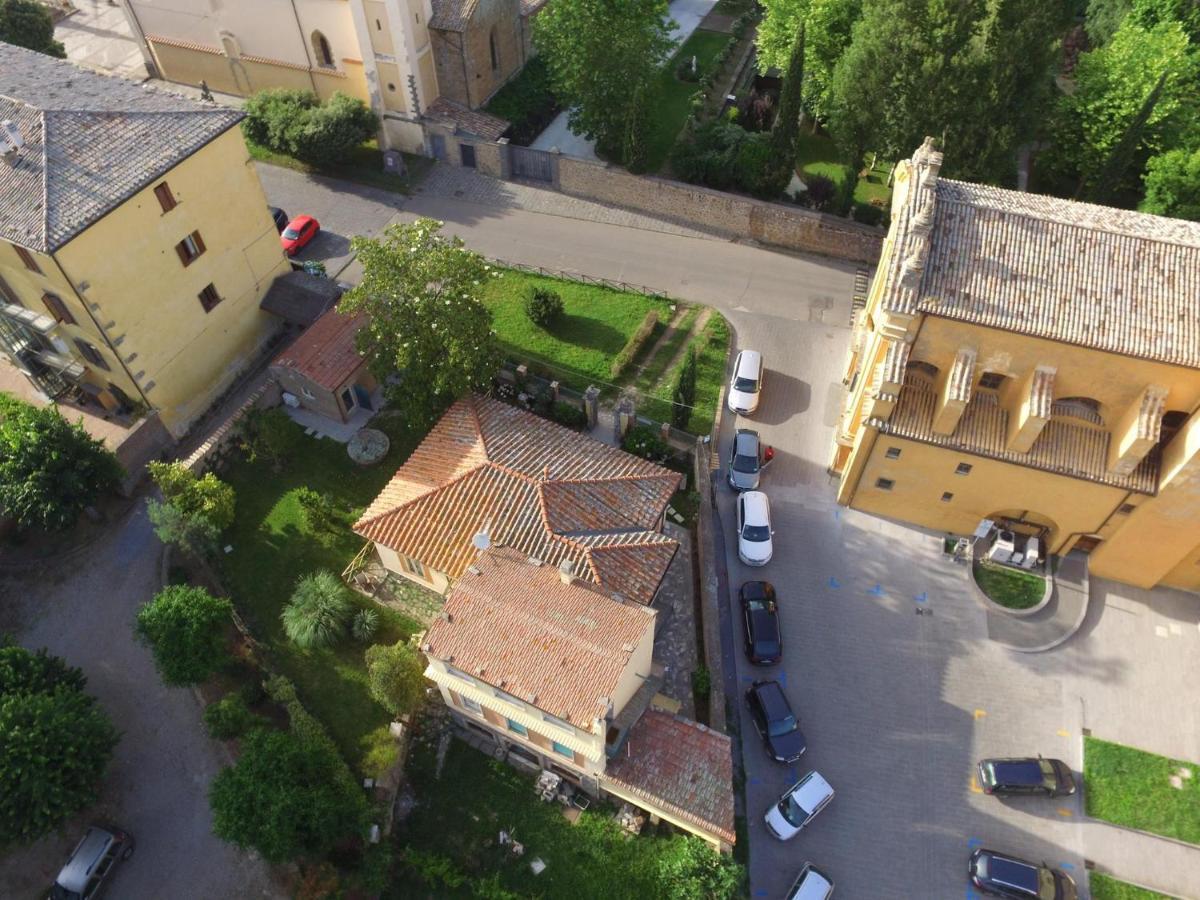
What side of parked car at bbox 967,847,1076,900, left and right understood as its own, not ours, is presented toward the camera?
right

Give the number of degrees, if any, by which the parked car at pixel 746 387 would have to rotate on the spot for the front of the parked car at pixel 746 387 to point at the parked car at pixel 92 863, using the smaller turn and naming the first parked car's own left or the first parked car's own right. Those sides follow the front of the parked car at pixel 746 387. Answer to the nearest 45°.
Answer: approximately 45° to the first parked car's own right

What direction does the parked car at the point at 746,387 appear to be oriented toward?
toward the camera

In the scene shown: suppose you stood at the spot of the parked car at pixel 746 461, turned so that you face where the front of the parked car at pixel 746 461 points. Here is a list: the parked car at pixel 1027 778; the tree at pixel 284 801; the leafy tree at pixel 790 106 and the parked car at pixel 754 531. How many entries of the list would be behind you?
1

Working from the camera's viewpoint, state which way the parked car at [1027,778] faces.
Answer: facing to the right of the viewer

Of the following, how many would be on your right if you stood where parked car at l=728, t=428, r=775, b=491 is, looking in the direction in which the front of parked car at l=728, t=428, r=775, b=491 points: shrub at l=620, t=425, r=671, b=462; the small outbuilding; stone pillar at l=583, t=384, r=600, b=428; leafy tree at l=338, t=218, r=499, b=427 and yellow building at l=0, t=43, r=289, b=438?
5

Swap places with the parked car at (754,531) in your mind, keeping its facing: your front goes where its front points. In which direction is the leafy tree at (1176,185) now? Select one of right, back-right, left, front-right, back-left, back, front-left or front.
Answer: back-left

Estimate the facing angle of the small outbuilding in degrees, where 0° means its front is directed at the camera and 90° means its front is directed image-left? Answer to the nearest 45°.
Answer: approximately 315°

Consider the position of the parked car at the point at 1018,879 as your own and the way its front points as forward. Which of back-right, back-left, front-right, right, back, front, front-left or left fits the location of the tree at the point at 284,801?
back-right

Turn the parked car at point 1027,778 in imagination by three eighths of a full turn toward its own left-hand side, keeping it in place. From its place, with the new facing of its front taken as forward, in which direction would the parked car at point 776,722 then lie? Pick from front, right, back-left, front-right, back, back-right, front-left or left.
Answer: left
